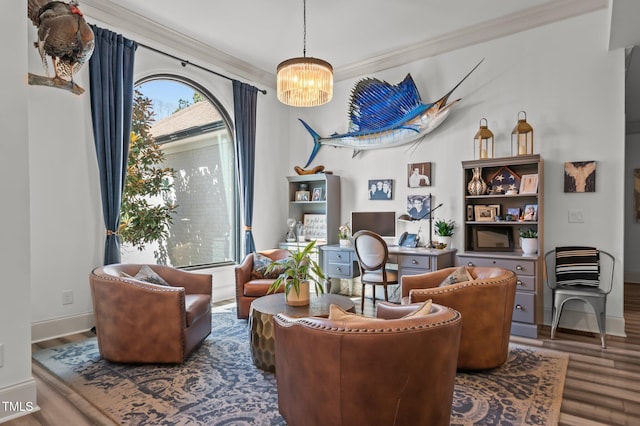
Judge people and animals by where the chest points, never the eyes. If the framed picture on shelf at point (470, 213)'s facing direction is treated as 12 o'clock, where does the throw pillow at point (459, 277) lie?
The throw pillow is roughly at 12 o'clock from the framed picture on shelf.

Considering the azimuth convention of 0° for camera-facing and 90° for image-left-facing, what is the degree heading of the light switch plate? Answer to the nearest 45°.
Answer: approximately 0°

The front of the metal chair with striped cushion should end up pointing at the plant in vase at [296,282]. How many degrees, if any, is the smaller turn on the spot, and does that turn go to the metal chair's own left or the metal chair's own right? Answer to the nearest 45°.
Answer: approximately 45° to the metal chair's own right

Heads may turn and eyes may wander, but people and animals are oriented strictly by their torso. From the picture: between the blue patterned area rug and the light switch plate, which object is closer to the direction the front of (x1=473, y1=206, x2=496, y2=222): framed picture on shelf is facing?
the blue patterned area rug

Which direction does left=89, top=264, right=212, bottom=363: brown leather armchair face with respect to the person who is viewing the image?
facing to the right of the viewer

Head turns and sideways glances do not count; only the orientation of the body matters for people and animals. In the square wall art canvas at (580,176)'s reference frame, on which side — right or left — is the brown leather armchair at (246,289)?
on its right

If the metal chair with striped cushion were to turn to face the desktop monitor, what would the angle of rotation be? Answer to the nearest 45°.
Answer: approximately 90° to its right

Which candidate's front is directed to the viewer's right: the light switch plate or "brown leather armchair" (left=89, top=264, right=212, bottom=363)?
the brown leather armchair

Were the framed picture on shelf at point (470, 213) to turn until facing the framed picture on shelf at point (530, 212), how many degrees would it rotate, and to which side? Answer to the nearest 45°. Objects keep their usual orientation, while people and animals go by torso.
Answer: approximately 90° to its left

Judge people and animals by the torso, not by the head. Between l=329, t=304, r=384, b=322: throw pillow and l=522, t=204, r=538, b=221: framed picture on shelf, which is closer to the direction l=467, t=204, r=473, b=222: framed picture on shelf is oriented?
the throw pillow
